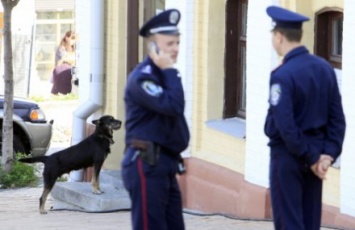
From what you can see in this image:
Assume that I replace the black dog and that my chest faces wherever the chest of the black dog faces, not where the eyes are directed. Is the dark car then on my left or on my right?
on my left

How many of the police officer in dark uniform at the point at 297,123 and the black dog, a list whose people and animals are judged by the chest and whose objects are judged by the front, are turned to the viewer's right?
1

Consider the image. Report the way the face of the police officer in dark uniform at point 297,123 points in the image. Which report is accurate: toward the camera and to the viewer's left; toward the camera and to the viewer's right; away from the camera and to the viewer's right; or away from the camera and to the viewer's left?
away from the camera and to the viewer's left

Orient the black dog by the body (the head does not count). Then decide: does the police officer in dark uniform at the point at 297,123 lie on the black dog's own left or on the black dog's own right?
on the black dog's own right

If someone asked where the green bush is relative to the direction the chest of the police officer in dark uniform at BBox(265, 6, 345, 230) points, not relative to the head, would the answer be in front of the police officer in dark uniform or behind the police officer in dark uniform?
in front

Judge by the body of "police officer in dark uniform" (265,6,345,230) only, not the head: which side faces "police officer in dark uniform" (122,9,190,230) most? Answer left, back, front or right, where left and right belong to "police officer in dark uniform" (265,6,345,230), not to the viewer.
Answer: left

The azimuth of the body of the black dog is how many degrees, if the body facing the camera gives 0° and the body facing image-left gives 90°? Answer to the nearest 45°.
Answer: approximately 270°

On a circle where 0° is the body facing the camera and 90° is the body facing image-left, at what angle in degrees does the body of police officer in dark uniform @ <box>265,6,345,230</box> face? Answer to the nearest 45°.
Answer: approximately 135°

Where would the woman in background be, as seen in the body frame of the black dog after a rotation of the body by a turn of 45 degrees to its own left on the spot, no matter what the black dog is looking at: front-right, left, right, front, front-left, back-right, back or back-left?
front-left
